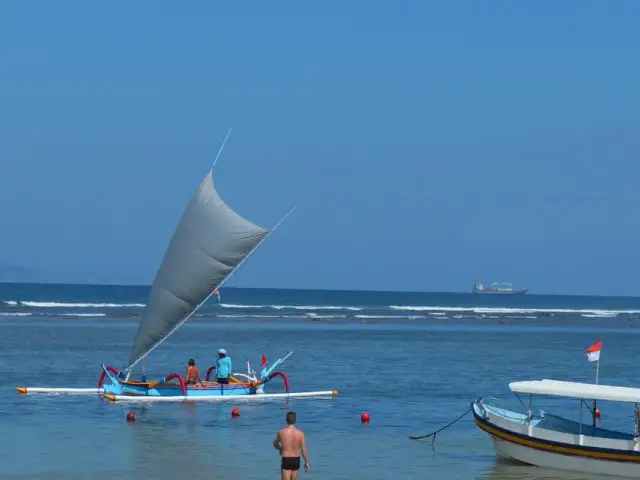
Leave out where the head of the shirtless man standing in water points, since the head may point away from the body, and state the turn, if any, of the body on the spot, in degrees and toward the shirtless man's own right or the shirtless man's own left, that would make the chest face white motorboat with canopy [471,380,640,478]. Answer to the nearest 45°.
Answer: approximately 45° to the shirtless man's own right

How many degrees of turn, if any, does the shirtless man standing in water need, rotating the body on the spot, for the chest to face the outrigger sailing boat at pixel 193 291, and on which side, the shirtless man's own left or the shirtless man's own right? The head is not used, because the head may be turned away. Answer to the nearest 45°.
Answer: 0° — they already face it

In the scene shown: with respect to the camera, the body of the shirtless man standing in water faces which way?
away from the camera
